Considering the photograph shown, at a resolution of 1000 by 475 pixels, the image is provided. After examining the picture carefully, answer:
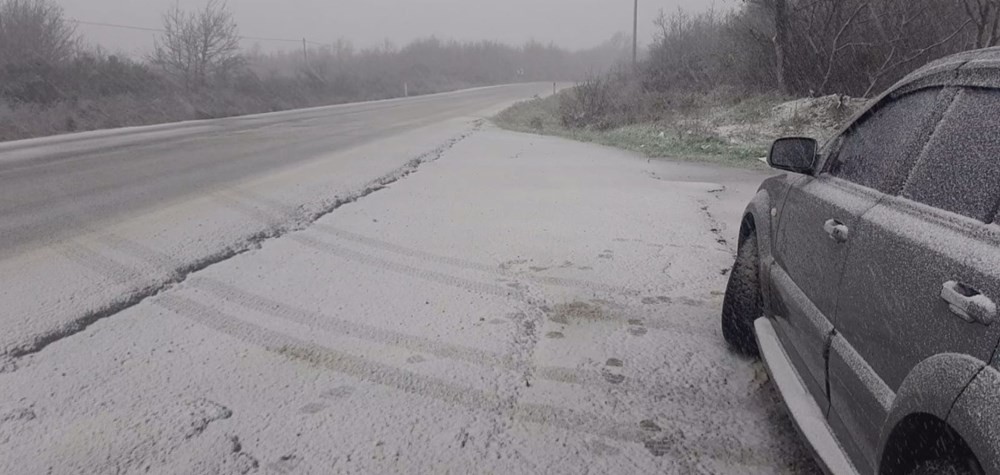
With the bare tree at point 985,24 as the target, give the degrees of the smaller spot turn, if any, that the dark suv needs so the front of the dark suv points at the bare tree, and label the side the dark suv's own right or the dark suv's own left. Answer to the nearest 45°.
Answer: approximately 45° to the dark suv's own right

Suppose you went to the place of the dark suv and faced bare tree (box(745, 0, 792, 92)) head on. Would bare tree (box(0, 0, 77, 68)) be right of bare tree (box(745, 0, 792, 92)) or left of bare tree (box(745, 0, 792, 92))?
left

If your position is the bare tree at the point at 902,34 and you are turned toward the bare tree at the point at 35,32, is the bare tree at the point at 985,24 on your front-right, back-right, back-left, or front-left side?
back-left

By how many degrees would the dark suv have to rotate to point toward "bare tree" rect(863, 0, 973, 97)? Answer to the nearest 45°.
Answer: approximately 45° to its right

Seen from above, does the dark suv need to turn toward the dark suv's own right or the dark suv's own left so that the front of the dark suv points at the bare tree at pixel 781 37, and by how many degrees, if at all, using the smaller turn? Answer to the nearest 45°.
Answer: approximately 45° to the dark suv's own right

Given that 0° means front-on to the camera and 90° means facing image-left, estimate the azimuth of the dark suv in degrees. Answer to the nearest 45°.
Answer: approximately 135°

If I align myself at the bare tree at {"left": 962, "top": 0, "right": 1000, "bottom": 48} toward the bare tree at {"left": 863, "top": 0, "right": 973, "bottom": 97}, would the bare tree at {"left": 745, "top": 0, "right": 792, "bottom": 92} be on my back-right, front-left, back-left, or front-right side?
front-left

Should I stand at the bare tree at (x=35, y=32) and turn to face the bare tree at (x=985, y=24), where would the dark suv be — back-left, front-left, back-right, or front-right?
front-right

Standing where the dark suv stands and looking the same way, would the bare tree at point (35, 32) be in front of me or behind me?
in front
